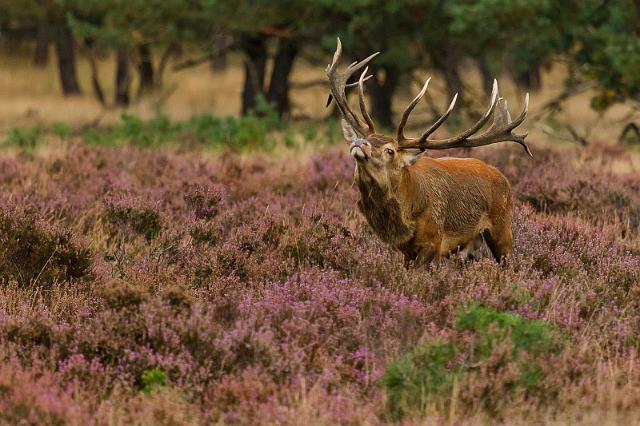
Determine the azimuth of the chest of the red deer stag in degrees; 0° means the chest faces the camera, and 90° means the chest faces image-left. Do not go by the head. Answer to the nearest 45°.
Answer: approximately 45°

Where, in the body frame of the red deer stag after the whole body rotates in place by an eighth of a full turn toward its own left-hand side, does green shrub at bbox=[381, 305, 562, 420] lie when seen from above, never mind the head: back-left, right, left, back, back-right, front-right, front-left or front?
front
